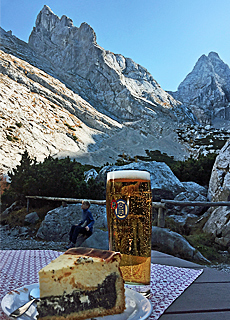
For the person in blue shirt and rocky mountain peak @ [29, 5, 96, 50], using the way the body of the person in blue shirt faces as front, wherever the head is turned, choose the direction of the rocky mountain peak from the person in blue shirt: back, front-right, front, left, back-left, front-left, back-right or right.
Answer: back-right

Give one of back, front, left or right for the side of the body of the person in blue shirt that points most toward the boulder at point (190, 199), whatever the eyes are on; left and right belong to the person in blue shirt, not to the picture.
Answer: back

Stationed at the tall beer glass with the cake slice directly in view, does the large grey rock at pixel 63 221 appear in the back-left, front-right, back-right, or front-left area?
back-right

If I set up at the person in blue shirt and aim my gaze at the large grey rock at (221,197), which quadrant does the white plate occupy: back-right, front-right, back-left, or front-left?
back-right

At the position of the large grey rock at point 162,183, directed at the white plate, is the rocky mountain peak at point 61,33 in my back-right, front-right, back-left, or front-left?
back-right

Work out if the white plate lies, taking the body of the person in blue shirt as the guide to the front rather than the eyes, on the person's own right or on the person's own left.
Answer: on the person's own left

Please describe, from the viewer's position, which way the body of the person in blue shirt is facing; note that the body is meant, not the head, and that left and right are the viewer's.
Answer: facing the viewer and to the left of the viewer

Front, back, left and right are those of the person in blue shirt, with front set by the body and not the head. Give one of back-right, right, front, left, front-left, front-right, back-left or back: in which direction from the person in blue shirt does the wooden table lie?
front-left

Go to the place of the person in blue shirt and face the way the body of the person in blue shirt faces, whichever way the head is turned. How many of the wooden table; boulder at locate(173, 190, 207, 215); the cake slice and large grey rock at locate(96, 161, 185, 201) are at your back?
2

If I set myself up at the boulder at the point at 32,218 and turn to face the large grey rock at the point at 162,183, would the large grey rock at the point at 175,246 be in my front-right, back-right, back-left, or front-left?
front-right

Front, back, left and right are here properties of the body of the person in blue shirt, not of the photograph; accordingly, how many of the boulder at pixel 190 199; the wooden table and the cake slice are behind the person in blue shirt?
1

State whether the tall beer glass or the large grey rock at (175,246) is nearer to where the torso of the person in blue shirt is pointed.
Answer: the tall beer glass

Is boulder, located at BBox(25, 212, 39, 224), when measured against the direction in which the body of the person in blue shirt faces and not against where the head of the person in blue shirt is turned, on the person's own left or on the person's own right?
on the person's own right
